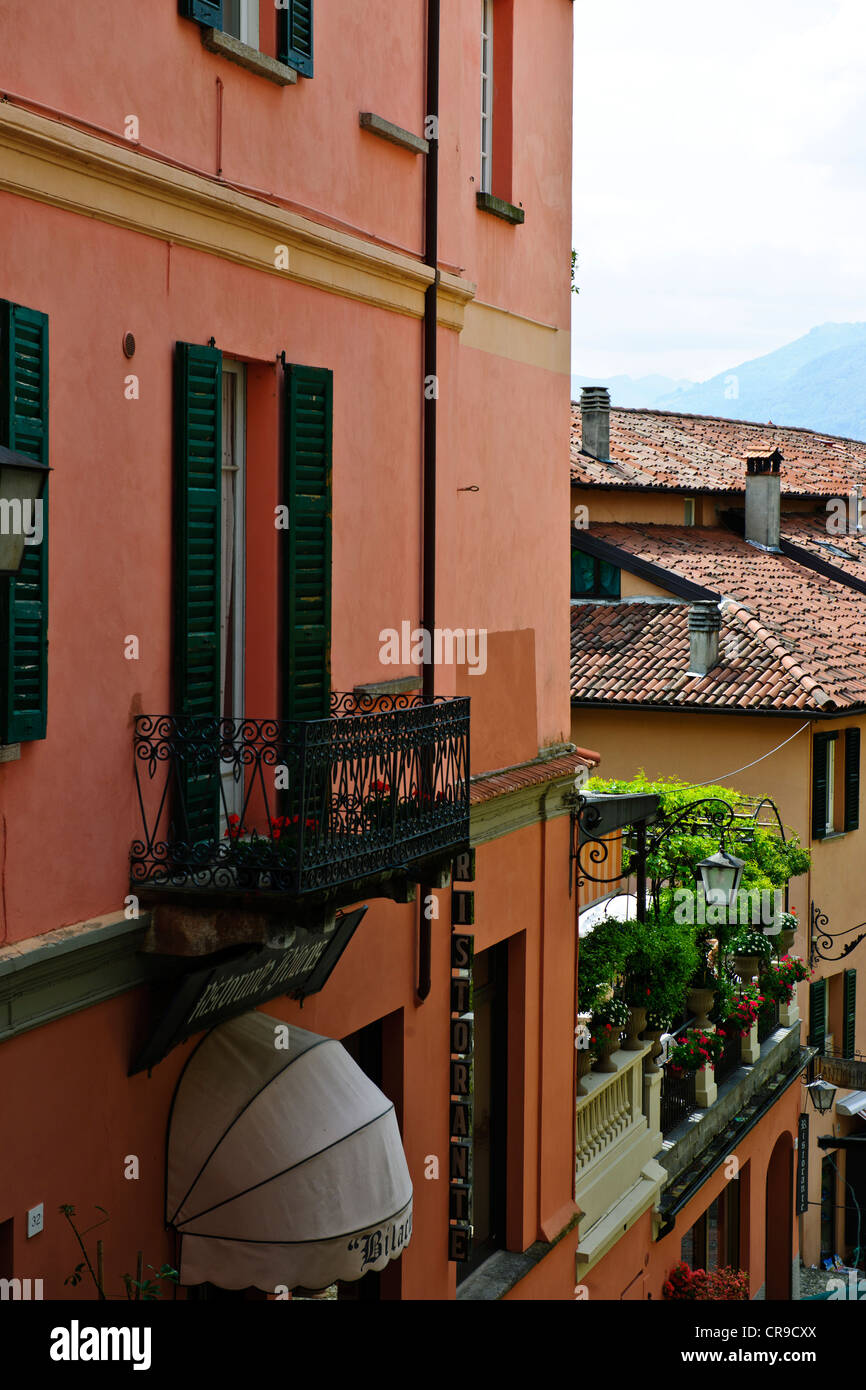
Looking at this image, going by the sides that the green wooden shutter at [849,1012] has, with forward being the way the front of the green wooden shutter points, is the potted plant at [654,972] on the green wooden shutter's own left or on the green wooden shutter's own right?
on the green wooden shutter's own right

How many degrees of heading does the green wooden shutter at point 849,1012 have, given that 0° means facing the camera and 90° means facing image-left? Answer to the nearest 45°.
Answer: approximately 315°

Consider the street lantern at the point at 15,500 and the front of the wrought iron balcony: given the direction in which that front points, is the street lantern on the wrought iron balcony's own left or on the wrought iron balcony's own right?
on the wrought iron balcony's own right

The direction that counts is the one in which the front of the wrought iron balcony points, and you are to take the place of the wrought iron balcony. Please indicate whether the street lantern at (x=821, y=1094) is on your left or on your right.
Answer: on your left

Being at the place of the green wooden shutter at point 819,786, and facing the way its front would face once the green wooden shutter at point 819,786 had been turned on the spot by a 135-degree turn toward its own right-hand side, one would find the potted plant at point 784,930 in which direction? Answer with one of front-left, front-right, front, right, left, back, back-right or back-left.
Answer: left

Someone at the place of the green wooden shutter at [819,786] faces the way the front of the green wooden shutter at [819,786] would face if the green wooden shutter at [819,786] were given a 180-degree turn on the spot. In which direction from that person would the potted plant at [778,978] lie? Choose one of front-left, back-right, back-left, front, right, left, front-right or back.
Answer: back-left

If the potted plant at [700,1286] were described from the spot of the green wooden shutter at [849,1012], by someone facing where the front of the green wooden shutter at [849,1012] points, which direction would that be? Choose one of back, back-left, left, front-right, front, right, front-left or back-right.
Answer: front-right

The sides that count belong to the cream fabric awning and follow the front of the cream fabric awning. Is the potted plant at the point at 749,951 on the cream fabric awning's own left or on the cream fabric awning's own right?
on the cream fabric awning's own left

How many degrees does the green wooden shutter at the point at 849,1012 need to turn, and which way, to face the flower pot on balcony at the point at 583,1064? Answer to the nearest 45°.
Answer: approximately 45° to its right

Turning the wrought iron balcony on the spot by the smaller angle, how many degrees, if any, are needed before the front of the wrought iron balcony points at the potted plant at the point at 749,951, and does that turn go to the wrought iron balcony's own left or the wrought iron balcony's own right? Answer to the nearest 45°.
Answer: approximately 90° to the wrought iron balcony's own left

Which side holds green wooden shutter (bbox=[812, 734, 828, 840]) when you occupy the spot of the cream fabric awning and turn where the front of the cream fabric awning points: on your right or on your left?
on your left
